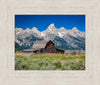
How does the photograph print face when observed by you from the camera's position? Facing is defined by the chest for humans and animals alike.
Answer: facing the viewer
